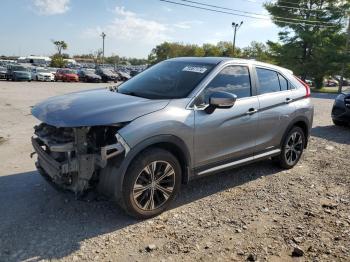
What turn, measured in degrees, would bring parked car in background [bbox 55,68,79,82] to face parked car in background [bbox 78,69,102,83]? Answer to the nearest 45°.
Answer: approximately 45° to its left

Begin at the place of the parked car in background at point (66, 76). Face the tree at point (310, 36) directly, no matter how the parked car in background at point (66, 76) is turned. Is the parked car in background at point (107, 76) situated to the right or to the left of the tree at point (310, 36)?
left

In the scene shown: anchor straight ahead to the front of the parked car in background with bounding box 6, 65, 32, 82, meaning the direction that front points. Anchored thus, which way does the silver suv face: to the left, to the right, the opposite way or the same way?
to the right

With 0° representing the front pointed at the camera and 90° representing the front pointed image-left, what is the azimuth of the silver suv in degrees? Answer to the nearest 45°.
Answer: approximately 45°

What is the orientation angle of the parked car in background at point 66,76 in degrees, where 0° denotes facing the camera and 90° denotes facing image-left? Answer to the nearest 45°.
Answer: approximately 315°

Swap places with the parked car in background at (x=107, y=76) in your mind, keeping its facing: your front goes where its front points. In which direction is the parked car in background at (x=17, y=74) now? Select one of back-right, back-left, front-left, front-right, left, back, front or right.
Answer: right

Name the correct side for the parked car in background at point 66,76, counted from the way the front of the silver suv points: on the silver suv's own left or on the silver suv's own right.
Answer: on the silver suv's own right

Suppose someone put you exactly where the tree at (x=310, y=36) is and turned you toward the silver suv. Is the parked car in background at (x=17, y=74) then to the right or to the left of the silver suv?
right

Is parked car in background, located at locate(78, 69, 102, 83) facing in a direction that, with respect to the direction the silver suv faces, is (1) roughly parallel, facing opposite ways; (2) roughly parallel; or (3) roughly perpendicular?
roughly perpendicular

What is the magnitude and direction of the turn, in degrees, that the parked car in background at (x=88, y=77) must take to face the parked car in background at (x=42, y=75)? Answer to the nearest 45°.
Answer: approximately 90° to its right

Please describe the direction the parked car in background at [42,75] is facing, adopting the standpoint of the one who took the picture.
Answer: facing the viewer and to the right of the viewer

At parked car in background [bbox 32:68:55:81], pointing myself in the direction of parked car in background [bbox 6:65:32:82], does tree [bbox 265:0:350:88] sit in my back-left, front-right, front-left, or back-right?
back-left

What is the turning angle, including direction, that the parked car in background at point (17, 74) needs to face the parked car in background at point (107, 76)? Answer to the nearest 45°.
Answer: approximately 90° to its left

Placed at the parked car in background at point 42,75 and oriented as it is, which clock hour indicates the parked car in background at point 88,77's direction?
the parked car in background at point 88,77 is roughly at 10 o'clock from the parked car in background at point 42,75.
